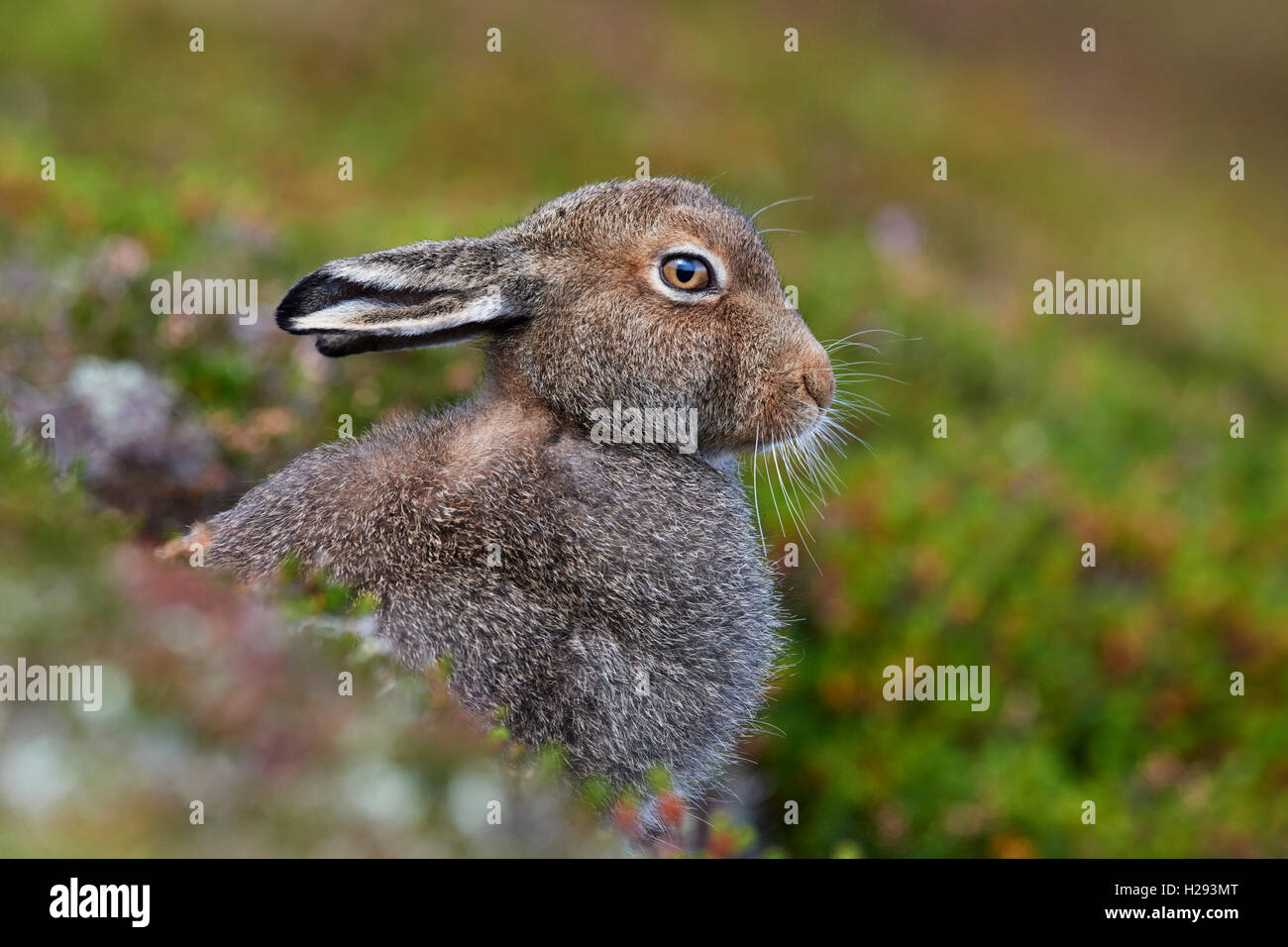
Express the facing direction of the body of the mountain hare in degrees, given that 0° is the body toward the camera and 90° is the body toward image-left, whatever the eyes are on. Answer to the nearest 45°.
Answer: approximately 270°
